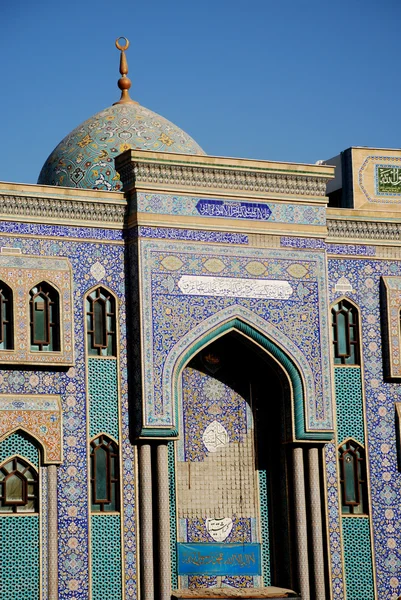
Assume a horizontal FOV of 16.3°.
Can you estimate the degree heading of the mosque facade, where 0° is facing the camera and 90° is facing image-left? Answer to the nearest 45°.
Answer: approximately 0°
